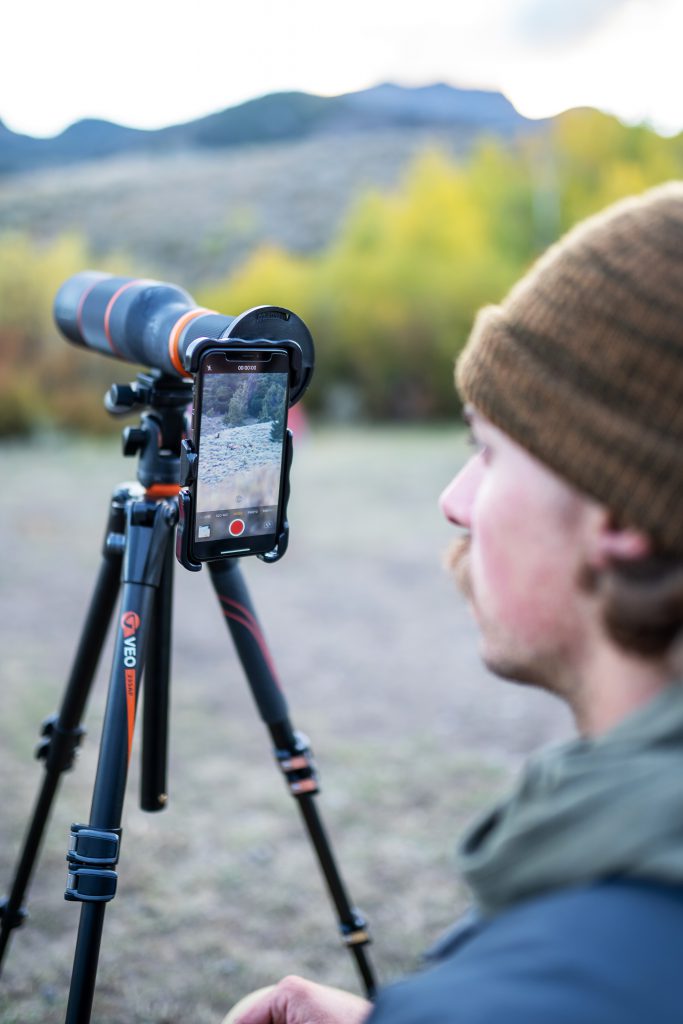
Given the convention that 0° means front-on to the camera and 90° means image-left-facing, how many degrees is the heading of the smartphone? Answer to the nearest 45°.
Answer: approximately 315°

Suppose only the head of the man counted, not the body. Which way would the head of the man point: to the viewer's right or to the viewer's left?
to the viewer's left

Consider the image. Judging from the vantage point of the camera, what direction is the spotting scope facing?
facing away from the viewer and to the left of the viewer
